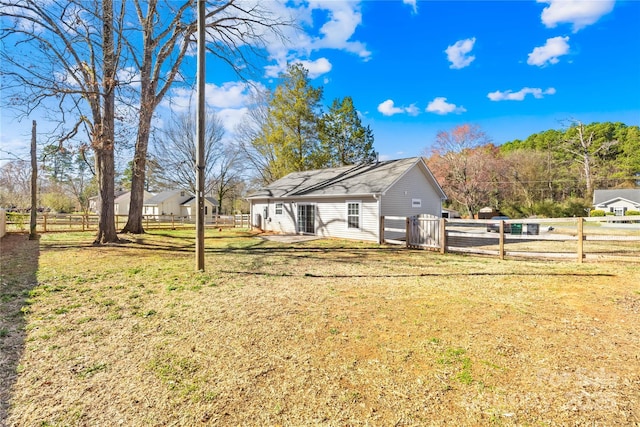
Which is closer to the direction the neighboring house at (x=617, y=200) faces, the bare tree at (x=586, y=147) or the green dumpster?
the green dumpster

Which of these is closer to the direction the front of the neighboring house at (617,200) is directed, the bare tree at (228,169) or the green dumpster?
the green dumpster

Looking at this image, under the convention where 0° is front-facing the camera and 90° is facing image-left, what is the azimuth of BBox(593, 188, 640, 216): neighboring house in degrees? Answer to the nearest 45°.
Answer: approximately 0°

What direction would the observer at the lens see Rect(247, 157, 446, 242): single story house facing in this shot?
facing away from the viewer and to the right of the viewer

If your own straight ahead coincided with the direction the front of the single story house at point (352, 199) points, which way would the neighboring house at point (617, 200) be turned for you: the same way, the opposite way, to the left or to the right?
the opposite way

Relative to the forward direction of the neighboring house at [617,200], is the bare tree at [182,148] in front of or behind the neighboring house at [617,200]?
in front

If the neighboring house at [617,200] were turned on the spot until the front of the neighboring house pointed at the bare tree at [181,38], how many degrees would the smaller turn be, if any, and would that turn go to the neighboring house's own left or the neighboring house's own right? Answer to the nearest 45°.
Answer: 0° — it already faces it

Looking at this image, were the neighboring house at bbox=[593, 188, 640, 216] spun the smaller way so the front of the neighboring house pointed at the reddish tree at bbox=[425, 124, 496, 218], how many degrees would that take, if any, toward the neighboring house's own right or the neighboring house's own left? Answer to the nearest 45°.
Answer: approximately 45° to the neighboring house's own right
